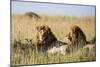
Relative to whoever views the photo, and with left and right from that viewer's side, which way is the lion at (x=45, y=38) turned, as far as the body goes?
facing the viewer and to the left of the viewer

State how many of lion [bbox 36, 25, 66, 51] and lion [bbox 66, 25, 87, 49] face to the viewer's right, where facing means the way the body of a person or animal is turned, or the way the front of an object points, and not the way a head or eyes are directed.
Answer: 0
